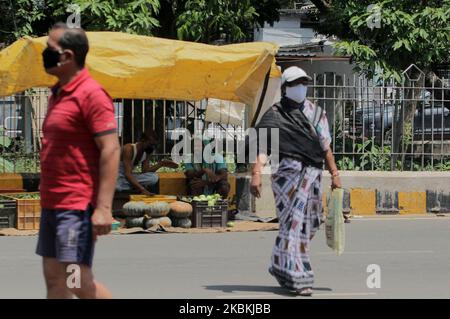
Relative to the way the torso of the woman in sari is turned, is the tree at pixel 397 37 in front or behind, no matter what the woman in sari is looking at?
behind

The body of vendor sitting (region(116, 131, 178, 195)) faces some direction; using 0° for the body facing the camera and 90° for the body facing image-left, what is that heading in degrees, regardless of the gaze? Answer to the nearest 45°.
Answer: approximately 315°

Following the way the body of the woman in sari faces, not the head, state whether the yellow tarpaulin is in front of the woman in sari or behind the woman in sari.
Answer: behind

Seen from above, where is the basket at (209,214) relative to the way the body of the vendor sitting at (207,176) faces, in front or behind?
in front

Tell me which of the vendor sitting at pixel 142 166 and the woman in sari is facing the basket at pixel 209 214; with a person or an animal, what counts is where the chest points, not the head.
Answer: the vendor sitting

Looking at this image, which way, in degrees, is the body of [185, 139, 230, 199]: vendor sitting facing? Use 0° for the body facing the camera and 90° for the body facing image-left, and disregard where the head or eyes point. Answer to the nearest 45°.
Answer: approximately 0°

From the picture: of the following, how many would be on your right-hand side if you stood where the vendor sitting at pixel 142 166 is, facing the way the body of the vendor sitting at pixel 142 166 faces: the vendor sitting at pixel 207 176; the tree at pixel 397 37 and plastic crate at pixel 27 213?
1

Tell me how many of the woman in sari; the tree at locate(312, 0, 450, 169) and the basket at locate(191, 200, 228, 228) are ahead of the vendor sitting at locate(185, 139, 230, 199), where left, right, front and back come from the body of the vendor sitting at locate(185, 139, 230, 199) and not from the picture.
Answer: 2

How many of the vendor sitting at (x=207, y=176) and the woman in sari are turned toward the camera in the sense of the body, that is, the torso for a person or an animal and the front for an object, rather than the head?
2

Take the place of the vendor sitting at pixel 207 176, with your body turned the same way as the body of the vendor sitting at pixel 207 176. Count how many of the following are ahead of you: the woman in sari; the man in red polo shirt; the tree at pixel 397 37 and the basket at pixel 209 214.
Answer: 3

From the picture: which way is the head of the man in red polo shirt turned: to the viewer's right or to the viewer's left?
to the viewer's left

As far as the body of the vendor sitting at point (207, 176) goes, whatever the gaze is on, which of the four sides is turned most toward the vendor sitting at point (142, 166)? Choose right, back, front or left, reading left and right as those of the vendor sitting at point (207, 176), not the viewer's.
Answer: right

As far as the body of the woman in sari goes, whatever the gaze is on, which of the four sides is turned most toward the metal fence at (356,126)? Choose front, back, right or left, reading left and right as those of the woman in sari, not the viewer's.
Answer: back

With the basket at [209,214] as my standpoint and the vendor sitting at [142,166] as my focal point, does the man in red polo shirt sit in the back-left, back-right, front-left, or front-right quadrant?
back-left

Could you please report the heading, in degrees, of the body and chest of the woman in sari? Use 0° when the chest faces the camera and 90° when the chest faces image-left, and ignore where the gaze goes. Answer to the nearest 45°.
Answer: approximately 0°
